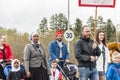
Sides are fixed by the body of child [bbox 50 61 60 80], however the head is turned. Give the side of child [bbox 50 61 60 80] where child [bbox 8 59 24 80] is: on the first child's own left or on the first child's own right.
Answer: on the first child's own right

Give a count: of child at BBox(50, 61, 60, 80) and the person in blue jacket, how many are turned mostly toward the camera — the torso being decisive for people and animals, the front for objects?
2

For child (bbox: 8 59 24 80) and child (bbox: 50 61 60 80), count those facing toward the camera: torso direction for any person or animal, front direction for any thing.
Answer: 2

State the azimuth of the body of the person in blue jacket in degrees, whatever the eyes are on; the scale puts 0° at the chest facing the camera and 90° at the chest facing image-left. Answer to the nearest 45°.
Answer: approximately 0°
